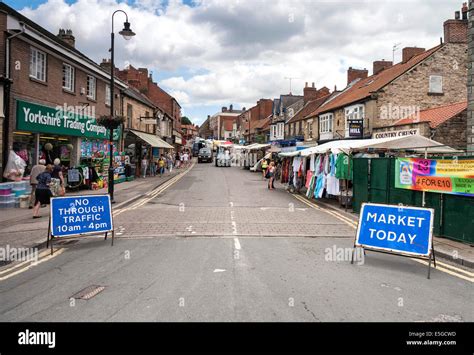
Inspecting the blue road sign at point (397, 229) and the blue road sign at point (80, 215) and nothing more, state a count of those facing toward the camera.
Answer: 2

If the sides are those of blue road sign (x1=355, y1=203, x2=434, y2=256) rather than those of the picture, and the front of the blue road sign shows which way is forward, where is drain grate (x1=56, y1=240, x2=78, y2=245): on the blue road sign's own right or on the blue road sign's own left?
on the blue road sign's own right

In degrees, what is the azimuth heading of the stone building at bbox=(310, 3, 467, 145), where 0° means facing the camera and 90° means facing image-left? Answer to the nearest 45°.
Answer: approximately 45°

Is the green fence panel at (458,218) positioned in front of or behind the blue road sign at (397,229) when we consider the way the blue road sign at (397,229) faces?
behind

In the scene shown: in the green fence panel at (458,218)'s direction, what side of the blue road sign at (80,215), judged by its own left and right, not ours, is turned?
left

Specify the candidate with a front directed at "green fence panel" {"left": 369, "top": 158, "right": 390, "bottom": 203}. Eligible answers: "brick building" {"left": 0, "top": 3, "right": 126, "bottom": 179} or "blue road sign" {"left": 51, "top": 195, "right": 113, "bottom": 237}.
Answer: the brick building

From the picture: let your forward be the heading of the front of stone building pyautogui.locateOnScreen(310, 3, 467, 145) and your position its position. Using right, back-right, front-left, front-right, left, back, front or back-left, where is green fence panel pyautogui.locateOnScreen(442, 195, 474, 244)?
front-left

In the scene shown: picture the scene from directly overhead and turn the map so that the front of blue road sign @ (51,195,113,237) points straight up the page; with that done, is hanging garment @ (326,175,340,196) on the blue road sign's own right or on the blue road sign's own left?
on the blue road sign's own left

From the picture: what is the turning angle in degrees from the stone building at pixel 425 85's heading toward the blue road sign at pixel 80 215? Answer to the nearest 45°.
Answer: approximately 45° to its left

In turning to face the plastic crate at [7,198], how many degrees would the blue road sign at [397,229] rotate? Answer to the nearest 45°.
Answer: approximately 90° to its right

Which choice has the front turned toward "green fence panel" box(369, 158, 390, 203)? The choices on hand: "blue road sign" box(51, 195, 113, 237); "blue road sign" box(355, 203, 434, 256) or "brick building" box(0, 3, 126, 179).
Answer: the brick building

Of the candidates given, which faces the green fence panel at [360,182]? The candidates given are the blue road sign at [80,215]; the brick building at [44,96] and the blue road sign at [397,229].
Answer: the brick building
